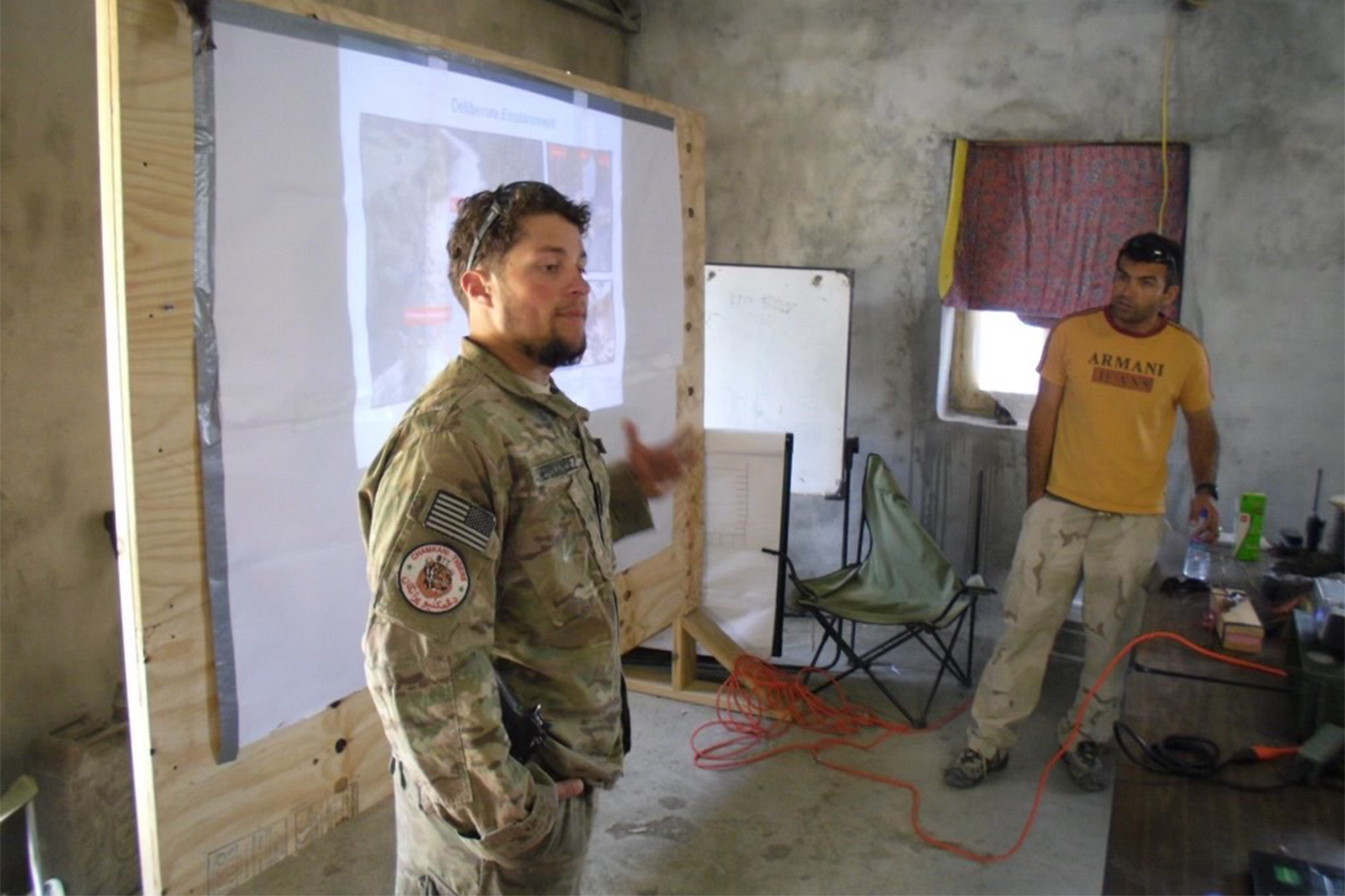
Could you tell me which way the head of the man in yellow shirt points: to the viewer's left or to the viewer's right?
to the viewer's left

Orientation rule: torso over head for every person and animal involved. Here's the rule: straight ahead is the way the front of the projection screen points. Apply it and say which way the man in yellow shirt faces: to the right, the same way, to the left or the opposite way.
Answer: to the right

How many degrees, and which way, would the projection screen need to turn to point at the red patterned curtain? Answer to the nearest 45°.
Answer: approximately 90° to its left

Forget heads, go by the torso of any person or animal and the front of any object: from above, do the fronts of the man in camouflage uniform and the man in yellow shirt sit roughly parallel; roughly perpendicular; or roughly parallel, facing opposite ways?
roughly perpendicular

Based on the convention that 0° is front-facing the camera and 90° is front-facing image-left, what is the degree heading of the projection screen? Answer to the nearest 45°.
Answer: approximately 315°

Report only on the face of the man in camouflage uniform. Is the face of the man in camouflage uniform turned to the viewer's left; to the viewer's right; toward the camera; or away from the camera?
to the viewer's right

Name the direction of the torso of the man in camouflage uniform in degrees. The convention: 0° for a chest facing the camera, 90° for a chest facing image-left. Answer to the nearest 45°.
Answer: approximately 315°

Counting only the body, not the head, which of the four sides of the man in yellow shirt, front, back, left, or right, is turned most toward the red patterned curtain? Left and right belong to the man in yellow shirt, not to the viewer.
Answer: back

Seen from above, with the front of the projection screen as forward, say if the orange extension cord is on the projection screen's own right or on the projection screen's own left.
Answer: on the projection screen's own left
